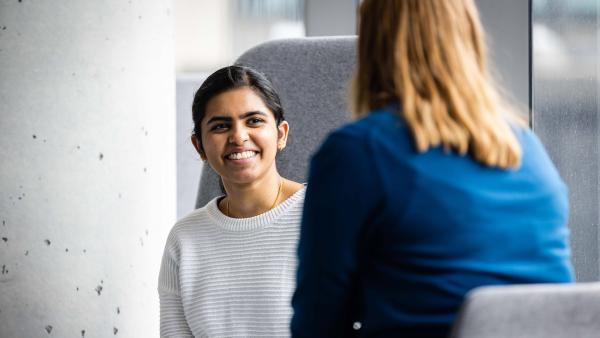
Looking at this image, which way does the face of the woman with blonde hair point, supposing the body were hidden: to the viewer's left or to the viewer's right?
to the viewer's left

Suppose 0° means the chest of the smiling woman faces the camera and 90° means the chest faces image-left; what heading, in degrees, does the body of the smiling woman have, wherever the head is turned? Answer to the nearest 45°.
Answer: approximately 0°

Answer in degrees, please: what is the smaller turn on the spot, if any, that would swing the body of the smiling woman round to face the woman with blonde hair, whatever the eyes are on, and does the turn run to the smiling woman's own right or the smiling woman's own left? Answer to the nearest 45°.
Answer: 0° — they already face them
